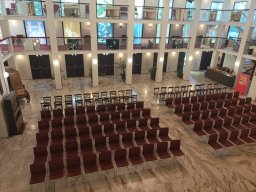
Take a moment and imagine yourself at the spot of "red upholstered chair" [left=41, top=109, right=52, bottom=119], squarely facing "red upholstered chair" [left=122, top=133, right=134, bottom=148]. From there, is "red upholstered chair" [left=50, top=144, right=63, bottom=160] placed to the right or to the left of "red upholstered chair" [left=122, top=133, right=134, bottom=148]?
right

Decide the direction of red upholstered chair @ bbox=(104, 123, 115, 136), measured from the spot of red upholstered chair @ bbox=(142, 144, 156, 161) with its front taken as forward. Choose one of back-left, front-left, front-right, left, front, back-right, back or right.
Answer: back

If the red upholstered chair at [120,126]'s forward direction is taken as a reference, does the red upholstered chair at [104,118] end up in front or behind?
behind

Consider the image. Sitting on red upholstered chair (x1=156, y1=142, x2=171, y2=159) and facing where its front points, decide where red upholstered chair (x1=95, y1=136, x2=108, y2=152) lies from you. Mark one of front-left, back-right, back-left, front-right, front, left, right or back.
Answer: back-right

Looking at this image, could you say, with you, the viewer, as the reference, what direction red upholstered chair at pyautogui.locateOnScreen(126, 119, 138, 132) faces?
facing the viewer and to the right of the viewer

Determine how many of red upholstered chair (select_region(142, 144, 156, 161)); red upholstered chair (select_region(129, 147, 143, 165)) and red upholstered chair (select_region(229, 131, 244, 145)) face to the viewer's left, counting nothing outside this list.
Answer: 0
